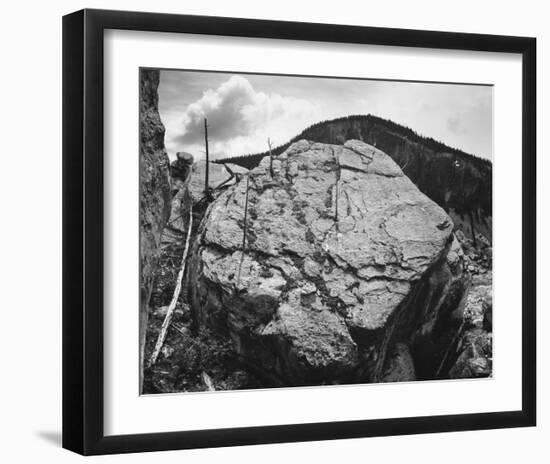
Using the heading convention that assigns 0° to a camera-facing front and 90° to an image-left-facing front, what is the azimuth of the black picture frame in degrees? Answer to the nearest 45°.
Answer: approximately 315°
